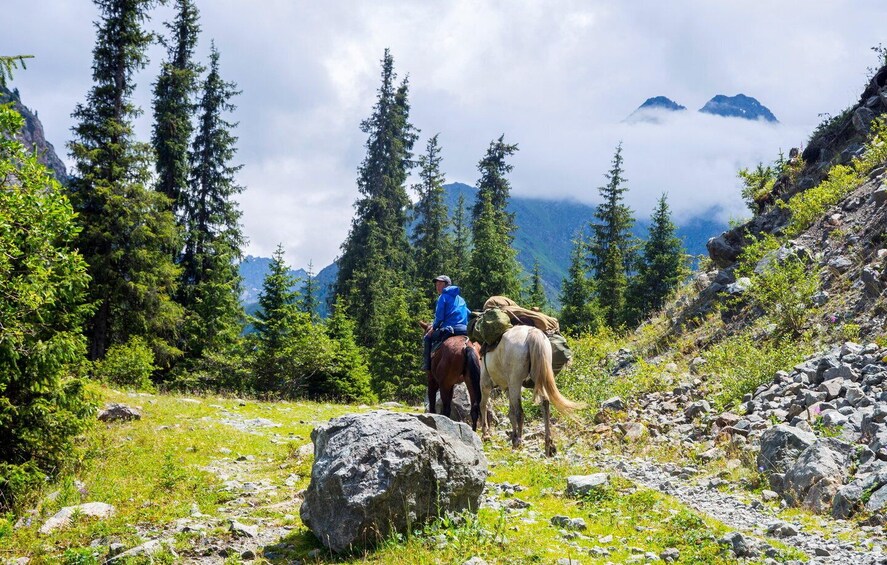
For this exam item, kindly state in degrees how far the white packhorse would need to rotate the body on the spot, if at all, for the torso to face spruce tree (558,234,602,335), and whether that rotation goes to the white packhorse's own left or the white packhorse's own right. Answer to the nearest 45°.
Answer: approximately 45° to the white packhorse's own right

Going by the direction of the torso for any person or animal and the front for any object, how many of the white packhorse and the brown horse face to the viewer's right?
0

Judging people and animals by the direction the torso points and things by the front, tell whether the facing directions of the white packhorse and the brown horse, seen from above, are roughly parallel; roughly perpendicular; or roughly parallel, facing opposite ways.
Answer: roughly parallel

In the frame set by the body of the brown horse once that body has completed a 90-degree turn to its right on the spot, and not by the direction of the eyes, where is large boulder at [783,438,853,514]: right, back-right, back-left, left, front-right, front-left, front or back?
right

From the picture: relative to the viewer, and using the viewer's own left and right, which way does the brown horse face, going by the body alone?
facing away from the viewer and to the left of the viewer

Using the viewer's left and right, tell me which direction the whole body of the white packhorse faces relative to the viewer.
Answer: facing away from the viewer and to the left of the viewer

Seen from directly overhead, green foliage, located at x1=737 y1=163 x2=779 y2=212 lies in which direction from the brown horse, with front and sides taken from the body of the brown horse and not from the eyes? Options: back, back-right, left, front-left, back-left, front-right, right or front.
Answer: right

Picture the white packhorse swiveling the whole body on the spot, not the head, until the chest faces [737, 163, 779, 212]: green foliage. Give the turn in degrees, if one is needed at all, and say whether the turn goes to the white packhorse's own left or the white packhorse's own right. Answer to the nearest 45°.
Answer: approximately 90° to the white packhorse's own right

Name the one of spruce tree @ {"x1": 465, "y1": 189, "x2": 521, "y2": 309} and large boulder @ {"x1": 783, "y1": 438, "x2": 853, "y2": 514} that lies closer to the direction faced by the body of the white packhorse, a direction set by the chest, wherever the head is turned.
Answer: the spruce tree

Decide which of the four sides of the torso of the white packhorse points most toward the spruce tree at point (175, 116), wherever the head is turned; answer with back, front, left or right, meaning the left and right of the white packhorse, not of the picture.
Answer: front

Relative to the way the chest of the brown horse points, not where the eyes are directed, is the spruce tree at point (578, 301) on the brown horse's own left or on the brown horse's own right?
on the brown horse's own right
